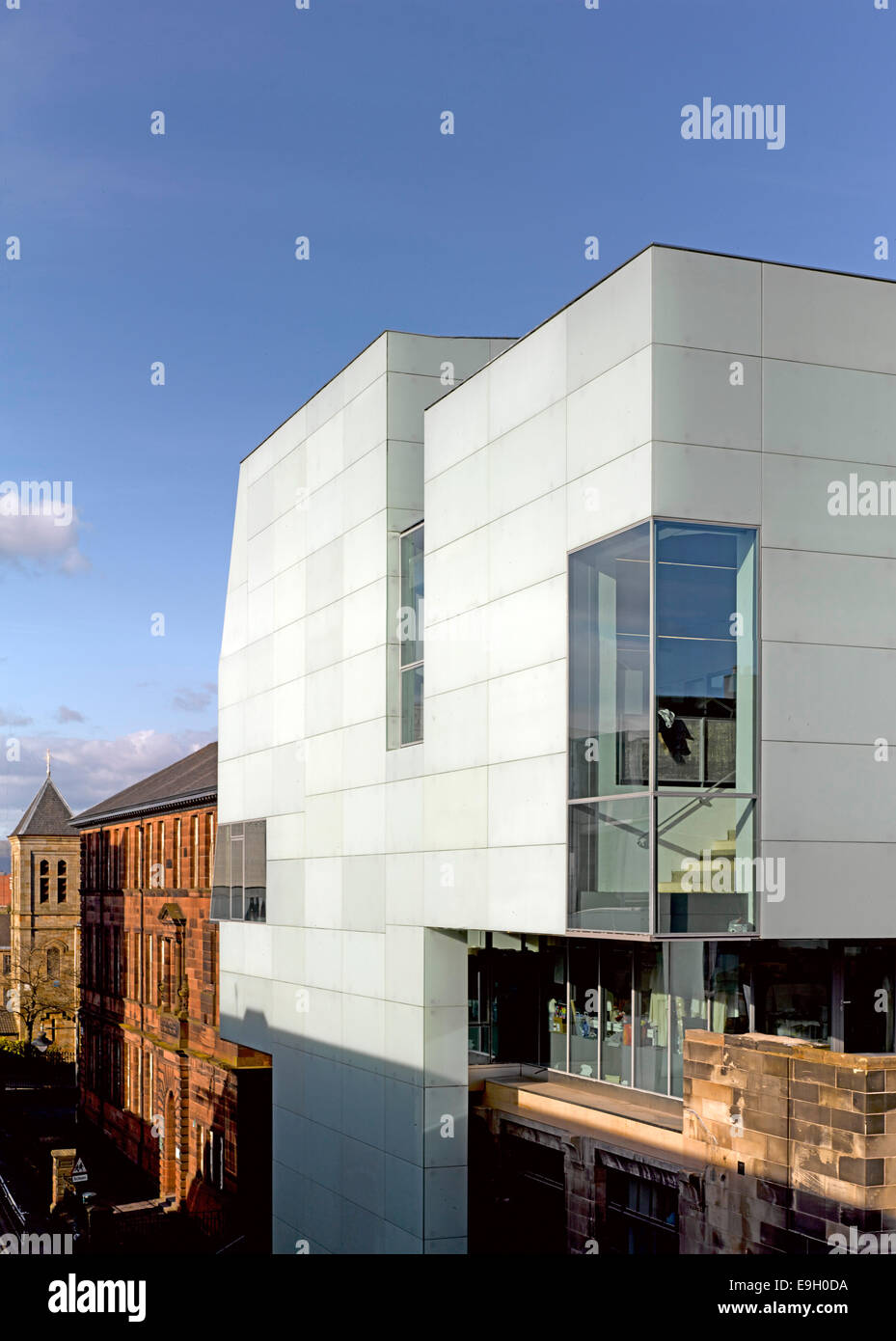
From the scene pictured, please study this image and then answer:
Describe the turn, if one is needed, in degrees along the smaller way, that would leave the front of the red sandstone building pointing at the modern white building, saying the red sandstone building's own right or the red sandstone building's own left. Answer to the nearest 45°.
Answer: approximately 45° to the red sandstone building's own left
